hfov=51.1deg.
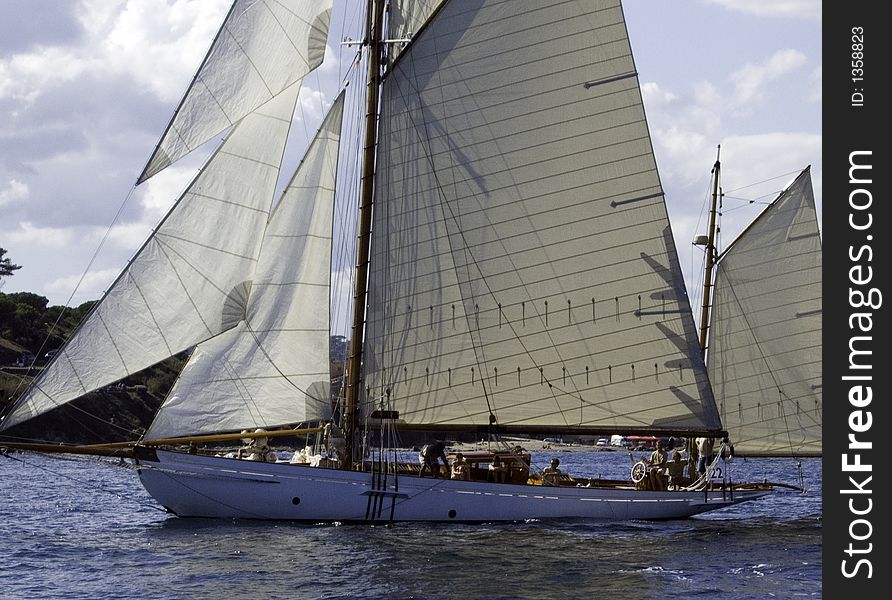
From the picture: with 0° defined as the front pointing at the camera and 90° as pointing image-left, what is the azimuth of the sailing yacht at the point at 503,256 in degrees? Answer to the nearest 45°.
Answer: approximately 90°

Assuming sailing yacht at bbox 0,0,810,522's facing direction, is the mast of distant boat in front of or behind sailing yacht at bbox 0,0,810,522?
behind
